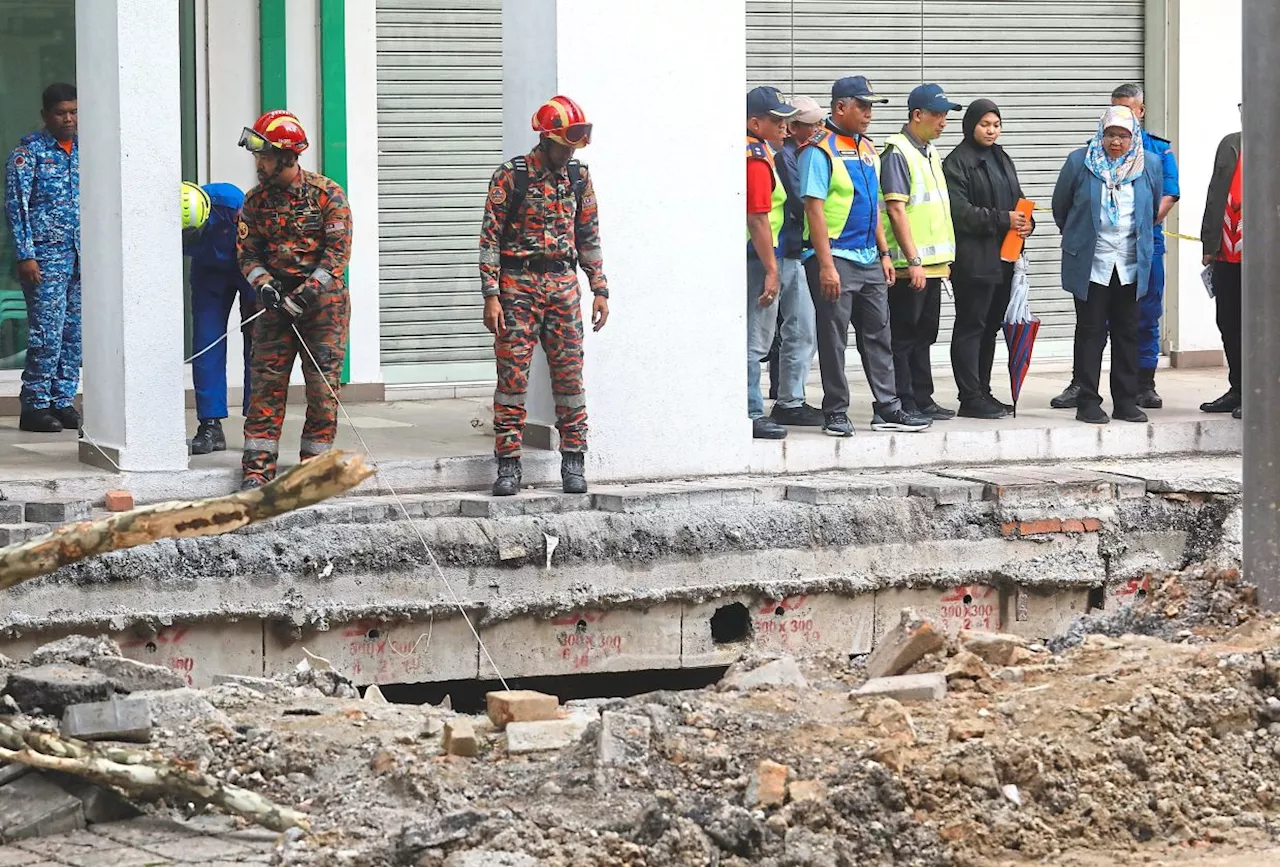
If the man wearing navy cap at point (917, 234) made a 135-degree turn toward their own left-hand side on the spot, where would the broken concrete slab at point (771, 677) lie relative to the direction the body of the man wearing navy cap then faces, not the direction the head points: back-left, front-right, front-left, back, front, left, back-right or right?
back

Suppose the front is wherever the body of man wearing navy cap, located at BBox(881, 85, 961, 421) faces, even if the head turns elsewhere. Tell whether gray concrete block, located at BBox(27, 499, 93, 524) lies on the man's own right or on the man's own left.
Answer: on the man's own right

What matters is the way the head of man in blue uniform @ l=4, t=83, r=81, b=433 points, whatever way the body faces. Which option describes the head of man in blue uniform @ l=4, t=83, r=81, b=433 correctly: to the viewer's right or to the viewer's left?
to the viewer's right

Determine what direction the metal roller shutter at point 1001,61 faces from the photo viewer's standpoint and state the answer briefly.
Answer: facing the viewer

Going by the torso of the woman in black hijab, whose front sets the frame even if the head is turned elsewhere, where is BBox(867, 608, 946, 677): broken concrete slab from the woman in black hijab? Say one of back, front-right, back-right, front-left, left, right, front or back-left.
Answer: front-right

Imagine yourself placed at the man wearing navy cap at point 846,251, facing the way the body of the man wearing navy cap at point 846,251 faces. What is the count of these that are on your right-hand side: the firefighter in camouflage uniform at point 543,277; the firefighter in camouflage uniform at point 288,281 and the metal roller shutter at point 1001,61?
2

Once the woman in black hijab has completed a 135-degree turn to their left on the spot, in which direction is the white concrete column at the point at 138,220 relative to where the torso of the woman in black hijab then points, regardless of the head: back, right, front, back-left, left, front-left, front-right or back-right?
back-left

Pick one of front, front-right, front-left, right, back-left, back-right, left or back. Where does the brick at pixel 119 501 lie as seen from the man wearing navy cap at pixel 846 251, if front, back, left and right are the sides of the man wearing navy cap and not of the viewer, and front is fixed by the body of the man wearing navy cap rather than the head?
right

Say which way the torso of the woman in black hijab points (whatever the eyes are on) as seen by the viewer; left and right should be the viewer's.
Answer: facing the viewer and to the right of the viewer

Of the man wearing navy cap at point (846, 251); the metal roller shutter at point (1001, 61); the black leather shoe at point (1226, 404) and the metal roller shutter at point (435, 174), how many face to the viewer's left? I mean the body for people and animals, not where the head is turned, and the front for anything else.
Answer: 1

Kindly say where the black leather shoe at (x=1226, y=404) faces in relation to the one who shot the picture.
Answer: facing to the left of the viewer
